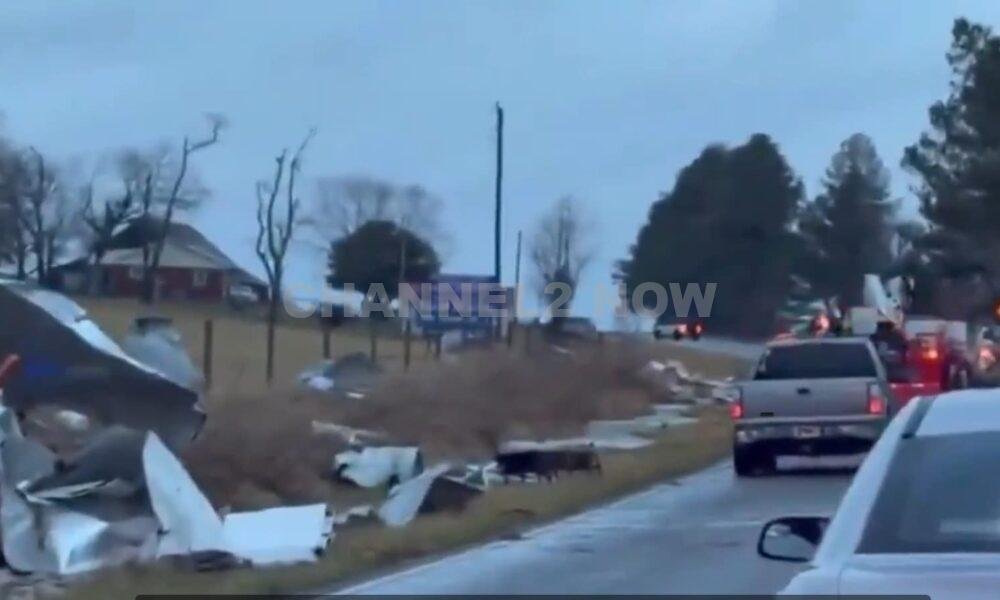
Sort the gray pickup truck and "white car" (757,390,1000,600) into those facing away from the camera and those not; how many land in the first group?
2

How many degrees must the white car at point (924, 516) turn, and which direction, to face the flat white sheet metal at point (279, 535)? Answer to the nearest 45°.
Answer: approximately 45° to its left

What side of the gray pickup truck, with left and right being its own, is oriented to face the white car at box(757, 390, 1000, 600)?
back

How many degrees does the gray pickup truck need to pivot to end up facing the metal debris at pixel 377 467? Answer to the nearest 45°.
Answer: approximately 90° to its left

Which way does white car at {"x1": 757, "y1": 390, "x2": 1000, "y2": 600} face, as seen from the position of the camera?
facing away from the viewer

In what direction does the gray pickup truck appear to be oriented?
away from the camera

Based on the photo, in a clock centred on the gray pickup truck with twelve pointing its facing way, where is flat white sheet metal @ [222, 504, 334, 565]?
The flat white sheet metal is roughly at 7 o'clock from the gray pickup truck.

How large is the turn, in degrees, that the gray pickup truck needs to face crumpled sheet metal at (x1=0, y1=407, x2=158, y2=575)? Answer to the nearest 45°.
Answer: approximately 135° to its left
